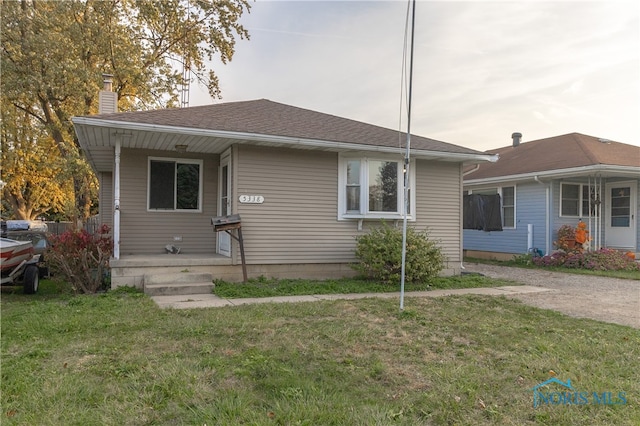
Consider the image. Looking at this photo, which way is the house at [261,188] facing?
toward the camera

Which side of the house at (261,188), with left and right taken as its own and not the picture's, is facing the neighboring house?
left

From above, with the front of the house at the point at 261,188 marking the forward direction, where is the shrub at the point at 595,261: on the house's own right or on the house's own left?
on the house's own left

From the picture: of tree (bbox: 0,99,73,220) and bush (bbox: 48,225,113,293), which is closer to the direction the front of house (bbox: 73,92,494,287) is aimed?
the bush

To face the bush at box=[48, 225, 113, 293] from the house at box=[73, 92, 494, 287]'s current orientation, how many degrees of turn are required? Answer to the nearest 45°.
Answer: approximately 45° to its right

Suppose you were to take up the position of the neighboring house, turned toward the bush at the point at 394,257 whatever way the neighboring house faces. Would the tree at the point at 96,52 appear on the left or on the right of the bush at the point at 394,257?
right

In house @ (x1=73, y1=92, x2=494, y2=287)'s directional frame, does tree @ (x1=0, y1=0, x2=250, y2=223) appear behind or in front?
behind

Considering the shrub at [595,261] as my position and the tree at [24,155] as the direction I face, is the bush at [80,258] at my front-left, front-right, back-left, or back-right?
front-left

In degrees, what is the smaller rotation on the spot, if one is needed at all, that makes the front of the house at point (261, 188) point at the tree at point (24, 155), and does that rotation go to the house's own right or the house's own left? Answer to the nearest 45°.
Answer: approximately 135° to the house's own right

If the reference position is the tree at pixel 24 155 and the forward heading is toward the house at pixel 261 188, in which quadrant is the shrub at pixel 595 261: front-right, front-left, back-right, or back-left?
front-left
